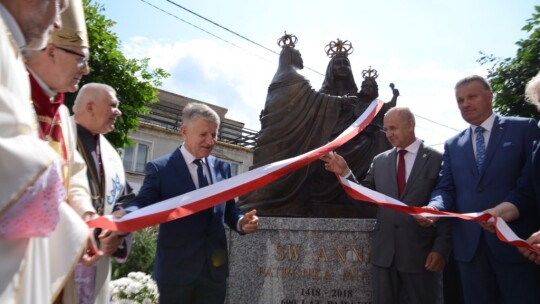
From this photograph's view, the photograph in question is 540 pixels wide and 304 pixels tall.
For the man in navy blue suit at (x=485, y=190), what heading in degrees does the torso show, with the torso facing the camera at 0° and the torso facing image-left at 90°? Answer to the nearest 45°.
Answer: approximately 45°

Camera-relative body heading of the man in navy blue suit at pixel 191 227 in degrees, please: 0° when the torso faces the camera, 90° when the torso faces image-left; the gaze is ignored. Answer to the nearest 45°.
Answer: approximately 315°

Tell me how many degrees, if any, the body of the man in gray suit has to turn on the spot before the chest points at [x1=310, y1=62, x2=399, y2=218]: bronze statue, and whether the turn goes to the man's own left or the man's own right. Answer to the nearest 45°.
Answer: approximately 135° to the man's own right

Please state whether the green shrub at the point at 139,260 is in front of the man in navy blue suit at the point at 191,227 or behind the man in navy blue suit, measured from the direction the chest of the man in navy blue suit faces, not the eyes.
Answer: behind

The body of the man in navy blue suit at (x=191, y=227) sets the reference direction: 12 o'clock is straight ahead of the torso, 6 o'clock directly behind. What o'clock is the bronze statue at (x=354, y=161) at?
The bronze statue is roughly at 9 o'clock from the man in navy blue suit.

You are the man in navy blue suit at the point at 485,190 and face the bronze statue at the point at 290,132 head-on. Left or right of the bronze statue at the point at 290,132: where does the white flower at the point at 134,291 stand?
left

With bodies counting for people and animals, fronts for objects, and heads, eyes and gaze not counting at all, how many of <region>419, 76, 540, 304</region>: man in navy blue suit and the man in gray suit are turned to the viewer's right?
0
